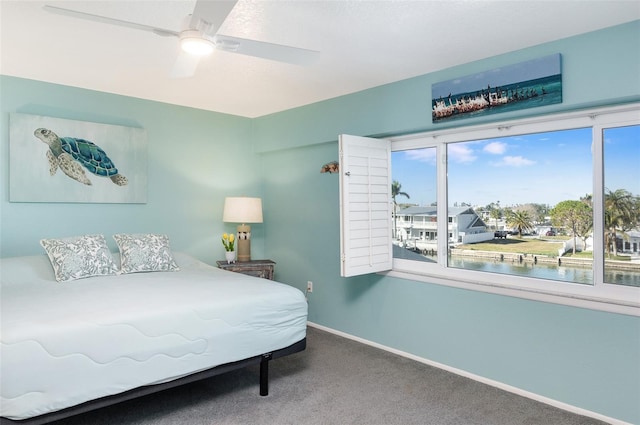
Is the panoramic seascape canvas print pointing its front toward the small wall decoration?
no

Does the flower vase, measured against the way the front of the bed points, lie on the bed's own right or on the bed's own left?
on the bed's own left

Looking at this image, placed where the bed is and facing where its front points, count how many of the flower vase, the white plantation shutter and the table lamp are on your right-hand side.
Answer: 0

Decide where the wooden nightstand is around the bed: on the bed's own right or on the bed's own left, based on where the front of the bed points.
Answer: on the bed's own left

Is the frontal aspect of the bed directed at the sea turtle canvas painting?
no

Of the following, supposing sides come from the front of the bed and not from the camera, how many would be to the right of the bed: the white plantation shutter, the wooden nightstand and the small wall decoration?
0

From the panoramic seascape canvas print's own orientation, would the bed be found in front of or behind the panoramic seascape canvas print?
in front

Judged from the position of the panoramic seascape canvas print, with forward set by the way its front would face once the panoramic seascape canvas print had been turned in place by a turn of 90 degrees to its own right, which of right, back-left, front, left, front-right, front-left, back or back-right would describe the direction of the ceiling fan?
left

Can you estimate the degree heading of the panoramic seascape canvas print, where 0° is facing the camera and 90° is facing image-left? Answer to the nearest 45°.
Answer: approximately 45°

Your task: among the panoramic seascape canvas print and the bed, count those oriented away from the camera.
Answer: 0

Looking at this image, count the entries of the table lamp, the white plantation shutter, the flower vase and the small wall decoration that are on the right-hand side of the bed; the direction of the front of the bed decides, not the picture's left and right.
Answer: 0

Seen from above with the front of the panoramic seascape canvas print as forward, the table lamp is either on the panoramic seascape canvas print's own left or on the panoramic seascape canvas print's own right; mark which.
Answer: on the panoramic seascape canvas print's own right

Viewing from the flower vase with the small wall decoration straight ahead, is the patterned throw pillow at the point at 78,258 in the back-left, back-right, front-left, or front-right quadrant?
back-right

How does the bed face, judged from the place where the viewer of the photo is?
facing the viewer and to the right of the viewer
